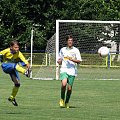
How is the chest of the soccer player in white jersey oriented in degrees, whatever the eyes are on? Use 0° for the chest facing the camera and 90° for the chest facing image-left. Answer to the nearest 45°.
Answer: approximately 0°

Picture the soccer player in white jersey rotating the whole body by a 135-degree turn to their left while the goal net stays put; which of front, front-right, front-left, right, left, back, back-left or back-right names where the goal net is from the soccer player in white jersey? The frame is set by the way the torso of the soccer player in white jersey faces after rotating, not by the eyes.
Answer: front-left
